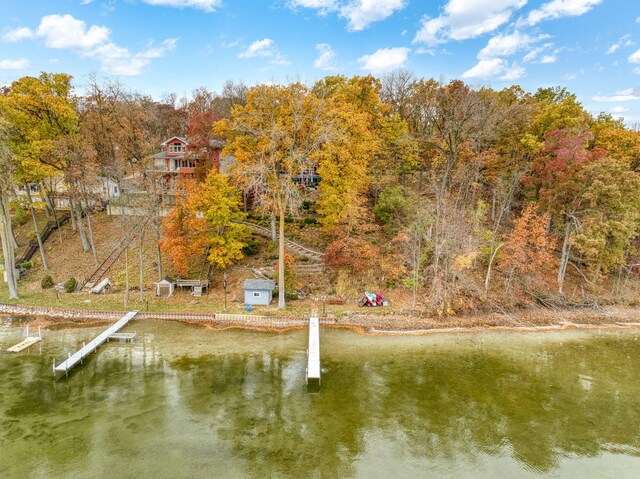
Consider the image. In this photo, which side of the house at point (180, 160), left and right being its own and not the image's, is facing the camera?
front

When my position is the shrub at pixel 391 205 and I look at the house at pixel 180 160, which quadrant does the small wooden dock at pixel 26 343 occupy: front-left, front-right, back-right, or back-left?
front-left

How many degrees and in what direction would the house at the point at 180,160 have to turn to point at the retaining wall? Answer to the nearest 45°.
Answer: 0° — it already faces it

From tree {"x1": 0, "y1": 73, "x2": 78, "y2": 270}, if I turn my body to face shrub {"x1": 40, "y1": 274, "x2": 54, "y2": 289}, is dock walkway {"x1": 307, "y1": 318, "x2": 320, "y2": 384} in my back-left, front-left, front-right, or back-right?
front-left

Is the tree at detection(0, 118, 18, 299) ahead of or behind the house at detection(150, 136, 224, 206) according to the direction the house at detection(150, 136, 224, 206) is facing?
ahead

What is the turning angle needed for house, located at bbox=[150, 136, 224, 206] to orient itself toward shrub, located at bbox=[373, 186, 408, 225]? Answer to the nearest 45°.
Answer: approximately 45° to its left

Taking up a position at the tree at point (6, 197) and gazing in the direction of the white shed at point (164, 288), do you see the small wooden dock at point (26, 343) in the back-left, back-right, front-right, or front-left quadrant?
front-right

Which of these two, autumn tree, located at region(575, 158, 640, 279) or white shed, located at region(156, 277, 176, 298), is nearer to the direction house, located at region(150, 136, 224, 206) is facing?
the white shed

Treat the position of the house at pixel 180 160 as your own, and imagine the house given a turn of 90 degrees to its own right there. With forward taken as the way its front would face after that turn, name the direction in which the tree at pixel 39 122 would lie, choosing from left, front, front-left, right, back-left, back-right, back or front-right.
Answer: front-left

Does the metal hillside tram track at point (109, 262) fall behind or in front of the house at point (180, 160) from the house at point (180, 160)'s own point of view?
in front

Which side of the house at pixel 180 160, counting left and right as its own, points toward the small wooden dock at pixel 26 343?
front

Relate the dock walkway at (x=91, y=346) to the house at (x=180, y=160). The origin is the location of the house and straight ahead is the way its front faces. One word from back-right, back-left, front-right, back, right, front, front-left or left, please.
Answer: front

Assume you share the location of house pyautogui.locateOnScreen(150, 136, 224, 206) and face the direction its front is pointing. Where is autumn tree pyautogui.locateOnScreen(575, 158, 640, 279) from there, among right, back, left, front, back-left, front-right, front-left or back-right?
front-left

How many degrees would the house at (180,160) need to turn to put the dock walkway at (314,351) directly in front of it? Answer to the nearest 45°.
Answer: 0° — it already faces it

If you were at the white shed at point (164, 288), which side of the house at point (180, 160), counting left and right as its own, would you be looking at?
front
